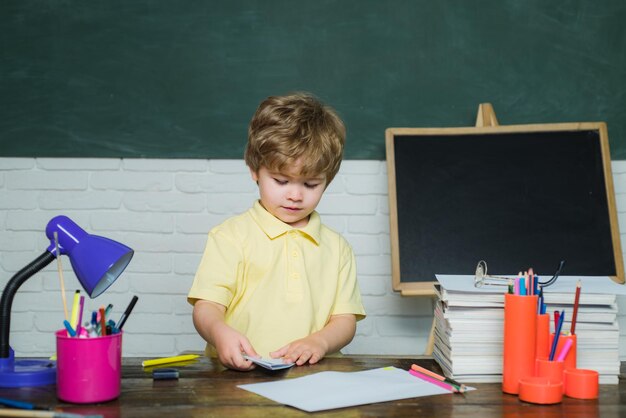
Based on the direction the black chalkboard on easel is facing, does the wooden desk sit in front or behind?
in front

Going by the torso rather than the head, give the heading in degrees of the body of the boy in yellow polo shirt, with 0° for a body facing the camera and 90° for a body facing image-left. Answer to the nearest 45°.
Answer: approximately 0°

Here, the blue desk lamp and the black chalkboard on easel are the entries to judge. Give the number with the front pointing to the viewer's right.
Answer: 1

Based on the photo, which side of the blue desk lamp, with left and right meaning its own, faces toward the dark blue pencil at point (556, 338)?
front

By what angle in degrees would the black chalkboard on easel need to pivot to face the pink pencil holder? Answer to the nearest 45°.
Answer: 0° — it already faces it

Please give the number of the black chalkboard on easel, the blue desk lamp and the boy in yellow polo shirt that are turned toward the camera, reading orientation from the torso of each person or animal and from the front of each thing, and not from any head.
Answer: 2

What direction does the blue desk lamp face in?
to the viewer's right

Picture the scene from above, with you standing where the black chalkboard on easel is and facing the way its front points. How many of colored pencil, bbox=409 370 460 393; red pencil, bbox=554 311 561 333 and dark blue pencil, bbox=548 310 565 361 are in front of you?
3

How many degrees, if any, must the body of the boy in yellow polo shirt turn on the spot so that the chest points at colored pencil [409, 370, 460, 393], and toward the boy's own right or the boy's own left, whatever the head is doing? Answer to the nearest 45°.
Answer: approximately 45° to the boy's own left

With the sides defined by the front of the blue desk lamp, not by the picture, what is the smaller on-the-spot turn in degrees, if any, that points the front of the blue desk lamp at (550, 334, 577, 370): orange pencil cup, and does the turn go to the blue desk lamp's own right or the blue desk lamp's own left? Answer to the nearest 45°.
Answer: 0° — it already faces it

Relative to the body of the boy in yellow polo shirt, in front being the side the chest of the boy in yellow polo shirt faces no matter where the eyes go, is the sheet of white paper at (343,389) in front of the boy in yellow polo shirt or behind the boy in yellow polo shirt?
in front
